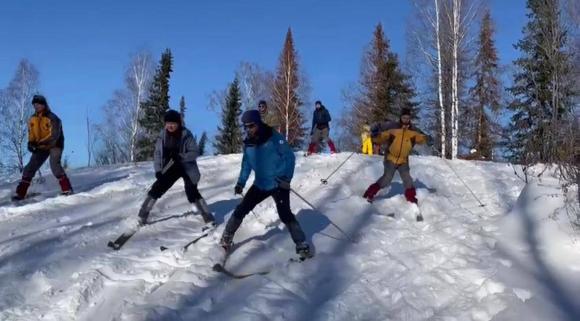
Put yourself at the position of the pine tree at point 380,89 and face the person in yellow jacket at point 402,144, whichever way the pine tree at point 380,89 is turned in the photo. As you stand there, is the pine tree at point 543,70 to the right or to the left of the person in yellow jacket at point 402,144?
left

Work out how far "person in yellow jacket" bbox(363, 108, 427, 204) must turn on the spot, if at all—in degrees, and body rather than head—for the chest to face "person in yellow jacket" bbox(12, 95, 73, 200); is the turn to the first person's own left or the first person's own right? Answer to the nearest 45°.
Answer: approximately 90° to the first person's own right

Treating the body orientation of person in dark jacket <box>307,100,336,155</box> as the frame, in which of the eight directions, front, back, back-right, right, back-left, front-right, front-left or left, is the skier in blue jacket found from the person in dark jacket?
front

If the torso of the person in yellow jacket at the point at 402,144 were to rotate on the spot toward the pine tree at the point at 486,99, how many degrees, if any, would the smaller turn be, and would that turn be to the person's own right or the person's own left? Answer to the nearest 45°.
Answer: approximately 180°

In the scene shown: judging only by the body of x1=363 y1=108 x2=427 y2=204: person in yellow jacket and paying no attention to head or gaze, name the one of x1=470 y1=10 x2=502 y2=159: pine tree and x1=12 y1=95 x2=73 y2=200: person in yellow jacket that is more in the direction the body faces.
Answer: the person in yellow jacket

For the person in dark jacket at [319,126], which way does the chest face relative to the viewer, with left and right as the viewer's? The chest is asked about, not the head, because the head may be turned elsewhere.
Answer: facing the viewer

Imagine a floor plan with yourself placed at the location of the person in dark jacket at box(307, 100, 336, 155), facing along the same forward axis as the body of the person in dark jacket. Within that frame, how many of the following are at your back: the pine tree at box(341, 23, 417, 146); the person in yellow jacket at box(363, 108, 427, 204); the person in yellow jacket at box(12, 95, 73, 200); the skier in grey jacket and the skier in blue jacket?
1

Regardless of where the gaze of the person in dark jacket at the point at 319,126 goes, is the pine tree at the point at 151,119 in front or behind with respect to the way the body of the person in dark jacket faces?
behind

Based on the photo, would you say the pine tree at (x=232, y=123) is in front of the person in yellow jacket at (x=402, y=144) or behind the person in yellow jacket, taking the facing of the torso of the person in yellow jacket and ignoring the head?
behind

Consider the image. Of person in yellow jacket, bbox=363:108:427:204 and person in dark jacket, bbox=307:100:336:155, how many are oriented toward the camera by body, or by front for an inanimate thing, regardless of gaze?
2

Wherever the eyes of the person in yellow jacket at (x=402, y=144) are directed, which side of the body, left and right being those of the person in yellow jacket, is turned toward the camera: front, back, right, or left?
front

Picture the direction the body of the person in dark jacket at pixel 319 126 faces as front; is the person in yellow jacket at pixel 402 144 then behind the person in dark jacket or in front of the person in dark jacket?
in front

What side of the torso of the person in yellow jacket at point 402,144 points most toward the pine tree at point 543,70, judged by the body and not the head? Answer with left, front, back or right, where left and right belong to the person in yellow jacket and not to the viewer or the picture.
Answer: back
